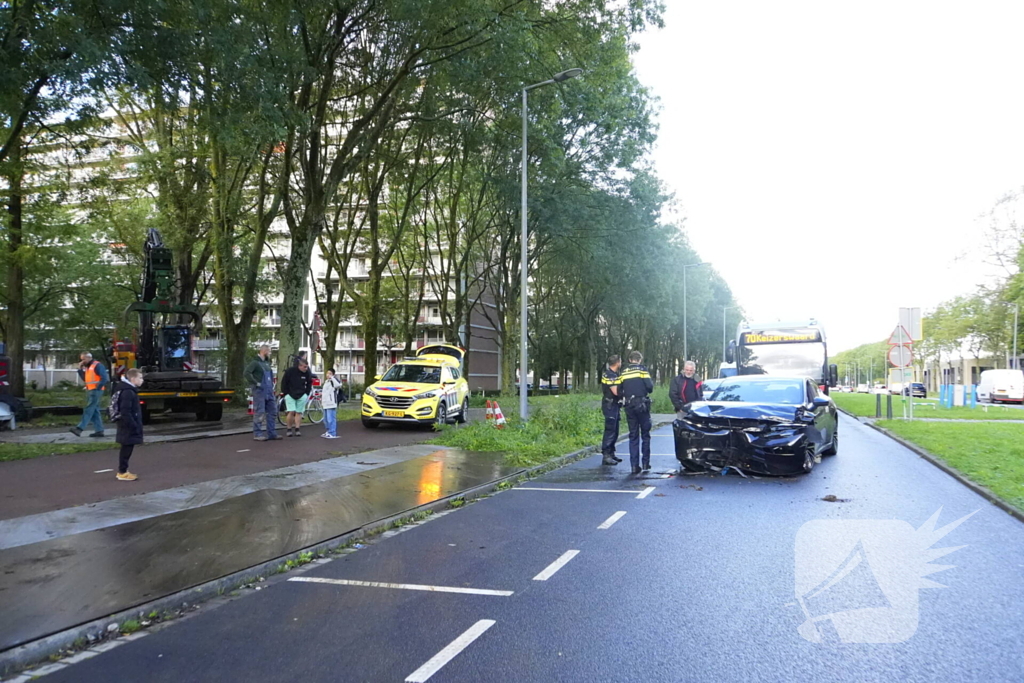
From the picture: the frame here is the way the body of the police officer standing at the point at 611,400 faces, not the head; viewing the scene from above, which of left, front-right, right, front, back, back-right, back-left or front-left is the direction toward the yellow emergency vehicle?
back-left

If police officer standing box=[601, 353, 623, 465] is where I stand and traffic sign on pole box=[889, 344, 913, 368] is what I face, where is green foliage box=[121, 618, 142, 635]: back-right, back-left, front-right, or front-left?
back-right

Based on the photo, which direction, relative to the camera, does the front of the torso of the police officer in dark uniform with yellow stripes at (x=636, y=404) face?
away from the camera

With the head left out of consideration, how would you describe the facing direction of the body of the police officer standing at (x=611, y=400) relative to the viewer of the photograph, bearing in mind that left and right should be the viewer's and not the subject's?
facing to the right of the viewer

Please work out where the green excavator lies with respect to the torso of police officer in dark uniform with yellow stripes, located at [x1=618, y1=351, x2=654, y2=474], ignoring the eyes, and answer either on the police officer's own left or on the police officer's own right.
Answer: on the police officer's own left

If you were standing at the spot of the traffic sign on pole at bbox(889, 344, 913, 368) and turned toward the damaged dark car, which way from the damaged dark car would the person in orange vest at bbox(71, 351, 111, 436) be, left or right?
right

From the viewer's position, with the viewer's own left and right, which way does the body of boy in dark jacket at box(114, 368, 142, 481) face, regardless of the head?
facing to the right of the viewer
